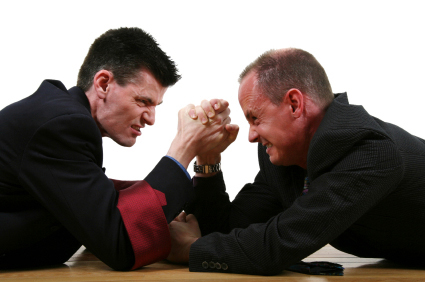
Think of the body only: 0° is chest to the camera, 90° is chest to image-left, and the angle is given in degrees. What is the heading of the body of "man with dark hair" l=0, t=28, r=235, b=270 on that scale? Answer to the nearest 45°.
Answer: approximately 270°

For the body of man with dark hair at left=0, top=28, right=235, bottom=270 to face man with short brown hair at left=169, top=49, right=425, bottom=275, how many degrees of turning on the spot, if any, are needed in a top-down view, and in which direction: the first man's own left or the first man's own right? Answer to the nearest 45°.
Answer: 0° — they already face them

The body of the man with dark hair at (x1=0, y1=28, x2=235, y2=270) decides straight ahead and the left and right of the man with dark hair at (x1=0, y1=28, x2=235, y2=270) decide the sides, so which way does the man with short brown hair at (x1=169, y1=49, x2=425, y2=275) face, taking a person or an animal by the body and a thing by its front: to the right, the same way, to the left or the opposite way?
the opposite way

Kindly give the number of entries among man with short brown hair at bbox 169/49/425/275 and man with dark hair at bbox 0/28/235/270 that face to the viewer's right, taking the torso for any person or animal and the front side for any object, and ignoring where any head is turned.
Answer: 1

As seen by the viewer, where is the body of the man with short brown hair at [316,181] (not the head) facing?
to the viewer's left
